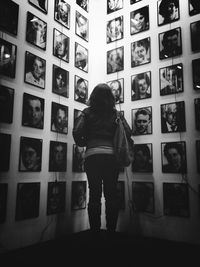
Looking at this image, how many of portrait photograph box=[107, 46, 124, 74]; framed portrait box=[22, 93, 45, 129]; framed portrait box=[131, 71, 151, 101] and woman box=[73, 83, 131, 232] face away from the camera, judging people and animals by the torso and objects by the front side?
1

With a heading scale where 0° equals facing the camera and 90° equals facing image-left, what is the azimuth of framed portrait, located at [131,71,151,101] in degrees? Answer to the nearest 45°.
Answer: approximately 45°

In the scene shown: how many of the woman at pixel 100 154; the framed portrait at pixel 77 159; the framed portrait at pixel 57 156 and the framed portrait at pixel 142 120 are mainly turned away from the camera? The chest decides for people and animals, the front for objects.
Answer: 1

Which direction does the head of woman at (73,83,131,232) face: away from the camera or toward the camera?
away from the camera

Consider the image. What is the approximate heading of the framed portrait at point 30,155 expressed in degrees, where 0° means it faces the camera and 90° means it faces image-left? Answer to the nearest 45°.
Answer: approximately 315°

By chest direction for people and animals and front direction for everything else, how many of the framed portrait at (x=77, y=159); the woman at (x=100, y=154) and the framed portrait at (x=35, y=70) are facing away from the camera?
1

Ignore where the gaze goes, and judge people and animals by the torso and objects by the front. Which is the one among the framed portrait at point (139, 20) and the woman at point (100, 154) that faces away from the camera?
the woman

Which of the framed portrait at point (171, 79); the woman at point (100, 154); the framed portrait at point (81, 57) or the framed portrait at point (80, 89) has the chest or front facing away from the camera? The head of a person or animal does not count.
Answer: the woman

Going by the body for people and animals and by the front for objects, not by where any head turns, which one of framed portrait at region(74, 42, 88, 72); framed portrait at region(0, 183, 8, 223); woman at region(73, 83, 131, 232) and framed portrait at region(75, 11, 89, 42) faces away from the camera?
the woman

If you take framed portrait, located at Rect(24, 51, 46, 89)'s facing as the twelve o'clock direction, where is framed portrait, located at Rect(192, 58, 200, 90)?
framed portrait, located at Rect(192, 58, 200, 90) is roughly at 11 o'clock from framed portrait, located at Rect(24, 51, 46, 89).

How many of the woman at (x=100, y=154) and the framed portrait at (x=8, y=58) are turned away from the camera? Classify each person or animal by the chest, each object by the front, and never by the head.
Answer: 1

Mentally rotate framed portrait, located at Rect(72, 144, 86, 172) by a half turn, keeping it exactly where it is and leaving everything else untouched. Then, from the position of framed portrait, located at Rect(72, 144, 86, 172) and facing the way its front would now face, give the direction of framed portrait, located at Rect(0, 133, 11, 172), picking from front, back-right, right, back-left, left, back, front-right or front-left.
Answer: left

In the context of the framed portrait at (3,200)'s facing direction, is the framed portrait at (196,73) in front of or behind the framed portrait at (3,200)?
in front

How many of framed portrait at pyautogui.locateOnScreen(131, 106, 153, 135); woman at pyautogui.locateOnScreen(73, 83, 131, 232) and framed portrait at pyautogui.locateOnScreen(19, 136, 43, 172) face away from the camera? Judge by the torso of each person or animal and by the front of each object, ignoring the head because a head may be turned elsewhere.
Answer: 1
